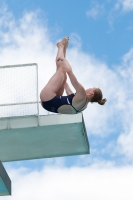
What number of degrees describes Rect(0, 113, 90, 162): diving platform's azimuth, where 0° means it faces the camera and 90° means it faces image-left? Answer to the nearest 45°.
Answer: approximately 270°
